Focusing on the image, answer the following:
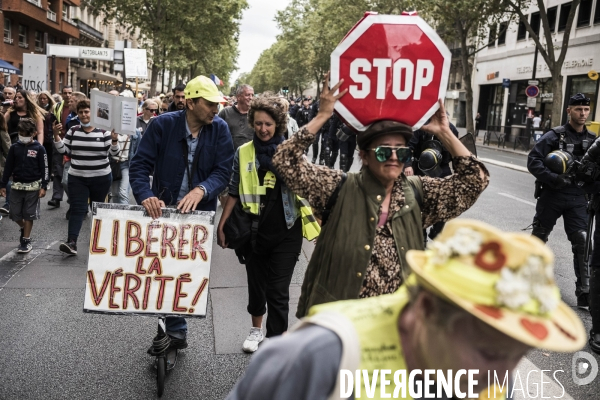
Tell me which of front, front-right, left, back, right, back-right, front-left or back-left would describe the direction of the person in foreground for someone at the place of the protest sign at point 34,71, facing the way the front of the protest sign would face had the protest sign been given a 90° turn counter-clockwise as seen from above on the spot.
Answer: right

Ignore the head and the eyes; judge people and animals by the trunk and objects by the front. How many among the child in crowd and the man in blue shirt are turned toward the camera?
2

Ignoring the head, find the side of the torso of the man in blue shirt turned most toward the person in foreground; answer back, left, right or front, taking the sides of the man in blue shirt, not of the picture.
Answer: front

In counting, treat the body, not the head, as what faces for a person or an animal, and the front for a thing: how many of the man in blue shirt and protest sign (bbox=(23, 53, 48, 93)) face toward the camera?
2

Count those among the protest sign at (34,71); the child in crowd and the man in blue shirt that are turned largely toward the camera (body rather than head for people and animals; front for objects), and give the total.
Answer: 3

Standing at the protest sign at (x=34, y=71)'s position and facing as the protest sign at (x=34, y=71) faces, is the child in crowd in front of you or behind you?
in front

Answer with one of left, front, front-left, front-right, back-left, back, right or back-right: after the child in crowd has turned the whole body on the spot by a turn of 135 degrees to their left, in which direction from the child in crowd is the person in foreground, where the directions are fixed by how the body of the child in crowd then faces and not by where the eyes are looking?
back-right

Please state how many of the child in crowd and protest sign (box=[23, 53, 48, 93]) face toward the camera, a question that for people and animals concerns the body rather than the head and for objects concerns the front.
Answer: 2
